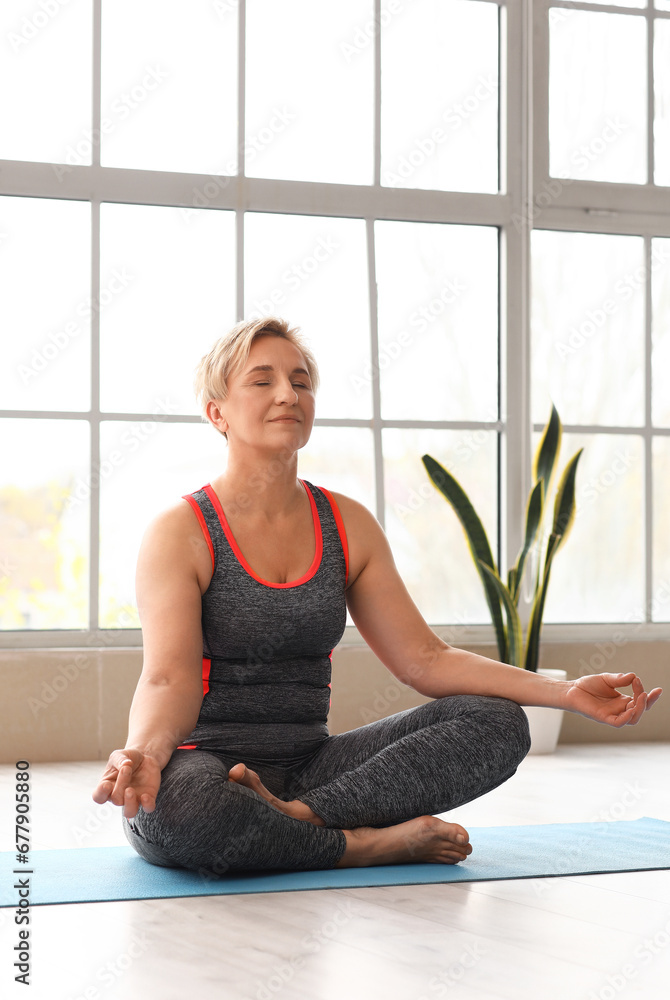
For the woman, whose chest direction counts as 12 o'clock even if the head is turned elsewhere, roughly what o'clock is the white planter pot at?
The white planter pot is roughly at 8 o'clock from the woman.

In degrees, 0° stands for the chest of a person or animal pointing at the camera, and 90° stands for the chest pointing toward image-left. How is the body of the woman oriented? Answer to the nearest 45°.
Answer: approximately 315°

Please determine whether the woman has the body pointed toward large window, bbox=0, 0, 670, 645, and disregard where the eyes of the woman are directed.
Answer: no

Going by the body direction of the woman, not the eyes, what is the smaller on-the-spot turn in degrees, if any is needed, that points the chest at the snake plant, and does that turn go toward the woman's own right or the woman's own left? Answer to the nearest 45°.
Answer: approximately 135° to the woman's own left
